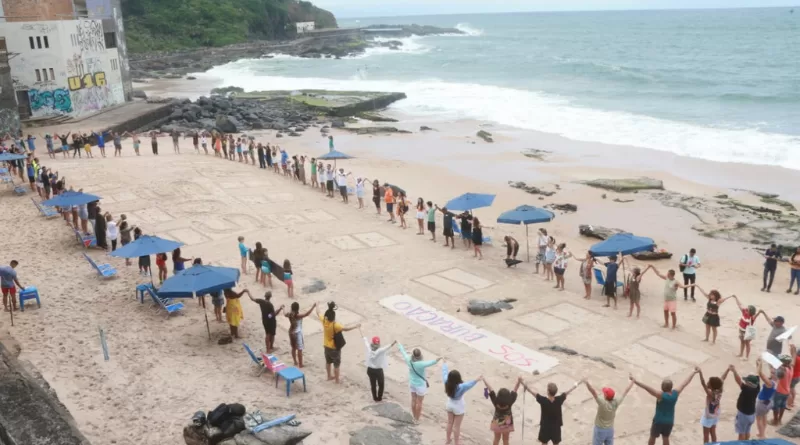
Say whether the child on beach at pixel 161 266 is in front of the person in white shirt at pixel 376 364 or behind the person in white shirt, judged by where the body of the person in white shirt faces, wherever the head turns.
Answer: in front

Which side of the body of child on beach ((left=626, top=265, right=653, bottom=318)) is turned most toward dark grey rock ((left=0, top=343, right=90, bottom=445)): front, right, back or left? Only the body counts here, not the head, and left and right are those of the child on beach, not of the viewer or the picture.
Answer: front

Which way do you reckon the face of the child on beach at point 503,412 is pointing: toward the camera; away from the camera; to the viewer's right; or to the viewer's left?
away from the camera

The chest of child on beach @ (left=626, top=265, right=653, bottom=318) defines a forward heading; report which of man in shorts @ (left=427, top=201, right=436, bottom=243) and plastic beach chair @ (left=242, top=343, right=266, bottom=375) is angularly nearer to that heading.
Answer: the plastic beach chair

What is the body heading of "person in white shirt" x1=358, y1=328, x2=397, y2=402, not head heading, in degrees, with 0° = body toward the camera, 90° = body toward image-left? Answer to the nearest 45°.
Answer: approximately 180°

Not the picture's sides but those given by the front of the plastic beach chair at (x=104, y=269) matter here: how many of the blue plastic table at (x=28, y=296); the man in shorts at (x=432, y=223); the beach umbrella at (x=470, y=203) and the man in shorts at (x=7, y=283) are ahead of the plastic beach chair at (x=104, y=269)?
2

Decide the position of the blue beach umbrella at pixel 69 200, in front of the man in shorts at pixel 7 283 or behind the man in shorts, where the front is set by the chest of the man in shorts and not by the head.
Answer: in front

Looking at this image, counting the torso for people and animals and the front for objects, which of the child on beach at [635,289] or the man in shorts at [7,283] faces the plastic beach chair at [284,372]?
the child on beach

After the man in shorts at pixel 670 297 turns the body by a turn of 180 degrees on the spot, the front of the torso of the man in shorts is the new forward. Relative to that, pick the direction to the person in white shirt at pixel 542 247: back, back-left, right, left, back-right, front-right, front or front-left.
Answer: left

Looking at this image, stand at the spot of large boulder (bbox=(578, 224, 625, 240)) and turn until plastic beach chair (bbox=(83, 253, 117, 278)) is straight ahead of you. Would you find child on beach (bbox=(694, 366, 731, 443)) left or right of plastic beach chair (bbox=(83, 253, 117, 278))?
left

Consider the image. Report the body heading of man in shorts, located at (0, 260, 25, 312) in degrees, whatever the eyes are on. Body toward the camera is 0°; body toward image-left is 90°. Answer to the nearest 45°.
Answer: approximately 225°

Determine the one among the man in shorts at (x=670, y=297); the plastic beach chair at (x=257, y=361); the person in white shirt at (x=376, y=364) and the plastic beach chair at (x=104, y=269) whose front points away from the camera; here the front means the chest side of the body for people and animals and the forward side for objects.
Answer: the person in white shirt
